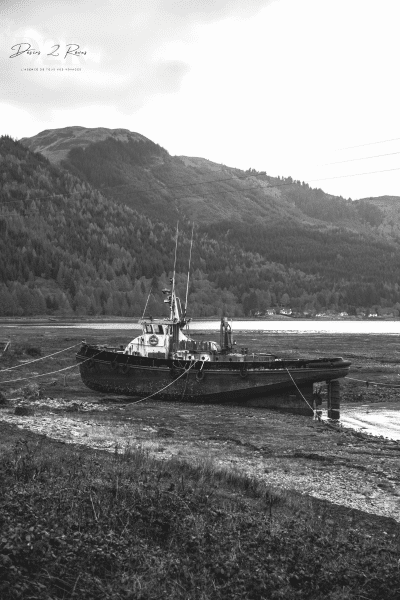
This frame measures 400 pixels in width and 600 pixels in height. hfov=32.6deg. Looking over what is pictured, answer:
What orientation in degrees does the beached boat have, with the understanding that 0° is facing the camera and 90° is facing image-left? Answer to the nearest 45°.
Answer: approximately 90°

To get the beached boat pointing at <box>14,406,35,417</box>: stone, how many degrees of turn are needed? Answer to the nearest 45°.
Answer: approximately 45° to its left
